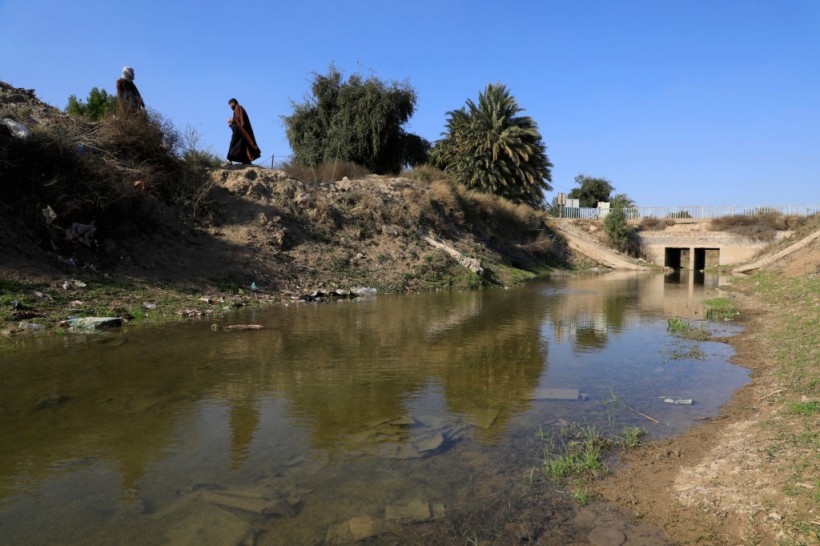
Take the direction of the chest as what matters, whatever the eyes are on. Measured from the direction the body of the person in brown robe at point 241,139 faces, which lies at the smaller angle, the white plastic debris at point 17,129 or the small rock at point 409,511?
the white plastic debris

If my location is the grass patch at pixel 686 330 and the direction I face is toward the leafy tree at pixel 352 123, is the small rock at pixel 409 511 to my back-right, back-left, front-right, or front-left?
back-left

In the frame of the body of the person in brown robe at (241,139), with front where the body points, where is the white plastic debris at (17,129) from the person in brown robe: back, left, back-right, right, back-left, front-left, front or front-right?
front-left

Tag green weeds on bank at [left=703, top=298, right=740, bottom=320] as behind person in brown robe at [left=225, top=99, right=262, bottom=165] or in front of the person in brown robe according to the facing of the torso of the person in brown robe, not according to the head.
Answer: behind

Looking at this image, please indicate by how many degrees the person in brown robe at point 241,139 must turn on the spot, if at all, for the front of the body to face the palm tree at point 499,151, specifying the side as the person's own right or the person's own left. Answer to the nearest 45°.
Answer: approximately 135° to the person's own right

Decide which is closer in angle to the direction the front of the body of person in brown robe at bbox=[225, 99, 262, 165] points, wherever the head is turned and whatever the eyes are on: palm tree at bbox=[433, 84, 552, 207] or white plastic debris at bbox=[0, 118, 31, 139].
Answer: the white plastic debris
